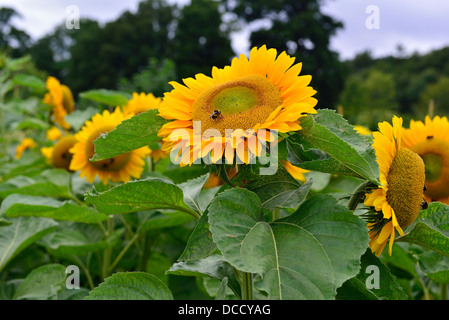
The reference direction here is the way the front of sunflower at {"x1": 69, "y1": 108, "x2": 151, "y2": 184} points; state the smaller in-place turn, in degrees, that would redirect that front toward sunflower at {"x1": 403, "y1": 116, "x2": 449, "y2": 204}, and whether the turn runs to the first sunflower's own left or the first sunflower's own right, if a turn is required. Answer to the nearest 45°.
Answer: approximately 45° to the first sunflower's own left

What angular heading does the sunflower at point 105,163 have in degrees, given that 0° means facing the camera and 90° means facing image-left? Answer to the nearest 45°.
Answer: approximately 0°

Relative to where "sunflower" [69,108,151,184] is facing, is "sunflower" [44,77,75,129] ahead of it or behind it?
behind

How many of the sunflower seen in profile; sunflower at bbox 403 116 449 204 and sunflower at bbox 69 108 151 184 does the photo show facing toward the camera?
2
